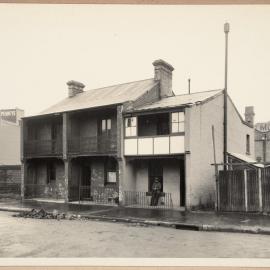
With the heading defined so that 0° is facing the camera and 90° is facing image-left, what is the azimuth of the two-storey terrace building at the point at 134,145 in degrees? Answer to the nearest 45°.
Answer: approximately 45°

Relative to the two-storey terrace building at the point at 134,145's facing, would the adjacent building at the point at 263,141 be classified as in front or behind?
behind

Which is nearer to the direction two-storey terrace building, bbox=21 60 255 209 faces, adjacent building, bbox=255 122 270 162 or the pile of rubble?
the pile of rubble

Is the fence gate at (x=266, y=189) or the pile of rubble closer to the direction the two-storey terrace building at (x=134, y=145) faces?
the pile of rubble

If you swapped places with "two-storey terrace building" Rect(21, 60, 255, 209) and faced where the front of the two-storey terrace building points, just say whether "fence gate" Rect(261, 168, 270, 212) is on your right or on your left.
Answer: on your left

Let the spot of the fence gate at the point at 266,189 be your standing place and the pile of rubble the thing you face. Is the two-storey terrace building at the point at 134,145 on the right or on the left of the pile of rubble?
right

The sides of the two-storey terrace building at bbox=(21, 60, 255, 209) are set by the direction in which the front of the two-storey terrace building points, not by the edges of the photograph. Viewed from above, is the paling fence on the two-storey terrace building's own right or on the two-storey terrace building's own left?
on the two-storey terrace building's own left

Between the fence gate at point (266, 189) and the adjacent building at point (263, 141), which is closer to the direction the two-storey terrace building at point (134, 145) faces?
the fence gate
